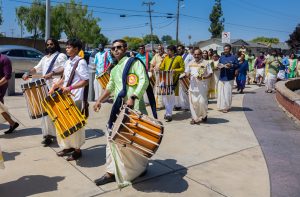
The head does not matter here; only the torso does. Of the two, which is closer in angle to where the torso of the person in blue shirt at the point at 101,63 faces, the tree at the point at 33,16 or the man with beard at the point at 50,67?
the man with beard

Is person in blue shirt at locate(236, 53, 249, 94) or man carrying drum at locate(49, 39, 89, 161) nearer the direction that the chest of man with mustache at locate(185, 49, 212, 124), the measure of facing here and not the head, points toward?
the man carrying drum

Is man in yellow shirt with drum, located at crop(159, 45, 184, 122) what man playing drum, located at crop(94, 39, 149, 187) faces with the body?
no

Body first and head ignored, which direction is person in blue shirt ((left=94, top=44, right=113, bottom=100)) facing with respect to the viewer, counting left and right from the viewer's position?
facing the viewer and to the left of the viewer

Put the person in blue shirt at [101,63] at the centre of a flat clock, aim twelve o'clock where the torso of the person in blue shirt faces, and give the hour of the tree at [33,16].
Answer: The tree is roughly at 4 o'clock from the person in blue shirt.

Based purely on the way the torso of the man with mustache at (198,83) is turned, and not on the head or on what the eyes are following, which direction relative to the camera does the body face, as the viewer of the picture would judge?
toward the camera

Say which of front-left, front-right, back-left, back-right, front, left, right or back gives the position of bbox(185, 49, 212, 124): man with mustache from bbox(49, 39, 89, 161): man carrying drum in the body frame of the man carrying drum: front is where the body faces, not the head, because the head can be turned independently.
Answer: back

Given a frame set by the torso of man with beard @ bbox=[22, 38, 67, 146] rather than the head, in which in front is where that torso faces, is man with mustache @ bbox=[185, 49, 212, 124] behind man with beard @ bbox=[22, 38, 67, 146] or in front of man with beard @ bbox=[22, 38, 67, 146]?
behind

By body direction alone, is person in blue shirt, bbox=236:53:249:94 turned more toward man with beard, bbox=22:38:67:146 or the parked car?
the man with beard

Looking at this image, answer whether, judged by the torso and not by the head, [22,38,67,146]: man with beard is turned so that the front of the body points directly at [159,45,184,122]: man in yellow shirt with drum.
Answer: no

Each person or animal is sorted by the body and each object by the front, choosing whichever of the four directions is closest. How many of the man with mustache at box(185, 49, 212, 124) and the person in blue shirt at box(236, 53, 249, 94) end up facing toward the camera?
2

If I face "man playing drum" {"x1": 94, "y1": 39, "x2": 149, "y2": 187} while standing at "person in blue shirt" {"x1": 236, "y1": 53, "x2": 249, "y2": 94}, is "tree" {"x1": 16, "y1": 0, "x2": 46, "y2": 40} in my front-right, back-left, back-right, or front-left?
back-right

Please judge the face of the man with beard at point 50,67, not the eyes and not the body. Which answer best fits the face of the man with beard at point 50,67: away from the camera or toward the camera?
toward the camera

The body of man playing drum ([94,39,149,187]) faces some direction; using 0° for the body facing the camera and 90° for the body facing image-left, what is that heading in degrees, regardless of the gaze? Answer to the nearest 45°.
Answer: approximately 45°

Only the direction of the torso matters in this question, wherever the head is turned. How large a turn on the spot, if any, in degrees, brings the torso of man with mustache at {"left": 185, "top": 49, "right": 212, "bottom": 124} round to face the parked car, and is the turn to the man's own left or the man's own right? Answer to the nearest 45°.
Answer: approximately 135° to the man's own right

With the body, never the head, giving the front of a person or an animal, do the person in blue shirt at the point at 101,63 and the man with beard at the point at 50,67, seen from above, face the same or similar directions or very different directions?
same or similar directions

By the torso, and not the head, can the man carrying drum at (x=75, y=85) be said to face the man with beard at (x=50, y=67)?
no

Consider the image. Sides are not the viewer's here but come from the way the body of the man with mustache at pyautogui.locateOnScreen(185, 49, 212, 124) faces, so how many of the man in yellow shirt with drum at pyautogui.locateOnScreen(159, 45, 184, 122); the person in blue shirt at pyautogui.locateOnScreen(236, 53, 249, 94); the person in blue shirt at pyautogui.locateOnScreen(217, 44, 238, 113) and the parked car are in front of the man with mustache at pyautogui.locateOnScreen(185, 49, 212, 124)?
0

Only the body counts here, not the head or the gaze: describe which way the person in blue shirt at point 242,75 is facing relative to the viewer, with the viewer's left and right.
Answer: facing the viewer

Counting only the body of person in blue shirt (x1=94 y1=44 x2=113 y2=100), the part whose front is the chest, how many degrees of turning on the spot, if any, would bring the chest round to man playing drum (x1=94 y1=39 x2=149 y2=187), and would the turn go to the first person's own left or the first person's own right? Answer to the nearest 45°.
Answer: approximately 45° to the first person's own left
